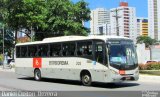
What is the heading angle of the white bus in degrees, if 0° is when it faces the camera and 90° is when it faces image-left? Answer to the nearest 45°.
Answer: approximately 315°

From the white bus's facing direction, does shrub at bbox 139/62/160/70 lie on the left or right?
on its left
